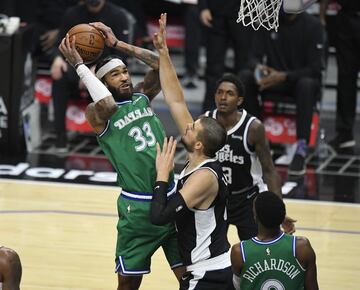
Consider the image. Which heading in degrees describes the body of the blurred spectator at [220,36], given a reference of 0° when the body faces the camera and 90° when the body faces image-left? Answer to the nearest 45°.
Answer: approximately 0°

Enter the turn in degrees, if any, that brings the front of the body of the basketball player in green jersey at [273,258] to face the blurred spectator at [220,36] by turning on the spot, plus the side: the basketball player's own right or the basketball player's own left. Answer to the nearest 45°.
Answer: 0° — they already face them

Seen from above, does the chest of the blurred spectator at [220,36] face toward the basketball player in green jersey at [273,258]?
yes

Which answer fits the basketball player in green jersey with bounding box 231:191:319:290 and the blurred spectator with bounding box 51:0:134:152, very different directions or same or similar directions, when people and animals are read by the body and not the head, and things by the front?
very different directions

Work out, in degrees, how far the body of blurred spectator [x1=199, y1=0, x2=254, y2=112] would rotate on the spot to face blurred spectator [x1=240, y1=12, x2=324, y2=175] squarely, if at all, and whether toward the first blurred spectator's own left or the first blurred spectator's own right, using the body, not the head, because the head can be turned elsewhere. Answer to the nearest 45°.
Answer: approximately 45° to the first blurred spectator's own left

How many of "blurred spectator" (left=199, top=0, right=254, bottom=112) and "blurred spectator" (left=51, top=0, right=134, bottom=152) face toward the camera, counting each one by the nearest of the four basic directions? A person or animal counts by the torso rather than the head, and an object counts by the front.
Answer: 2

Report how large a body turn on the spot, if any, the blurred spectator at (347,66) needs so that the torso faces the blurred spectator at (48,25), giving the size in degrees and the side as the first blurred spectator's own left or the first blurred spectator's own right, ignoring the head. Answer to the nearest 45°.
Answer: approximately 45° to the first blurred spectator's own right

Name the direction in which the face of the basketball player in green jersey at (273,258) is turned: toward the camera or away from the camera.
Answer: away from the camera

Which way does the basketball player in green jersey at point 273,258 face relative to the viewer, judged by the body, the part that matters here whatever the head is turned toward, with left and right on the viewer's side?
facing away from the viewer

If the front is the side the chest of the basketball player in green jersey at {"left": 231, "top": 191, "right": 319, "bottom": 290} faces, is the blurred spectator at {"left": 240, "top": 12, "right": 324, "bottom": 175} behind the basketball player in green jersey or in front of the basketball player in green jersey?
in front

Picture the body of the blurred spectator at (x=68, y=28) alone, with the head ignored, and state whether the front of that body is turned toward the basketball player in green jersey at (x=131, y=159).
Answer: yes
